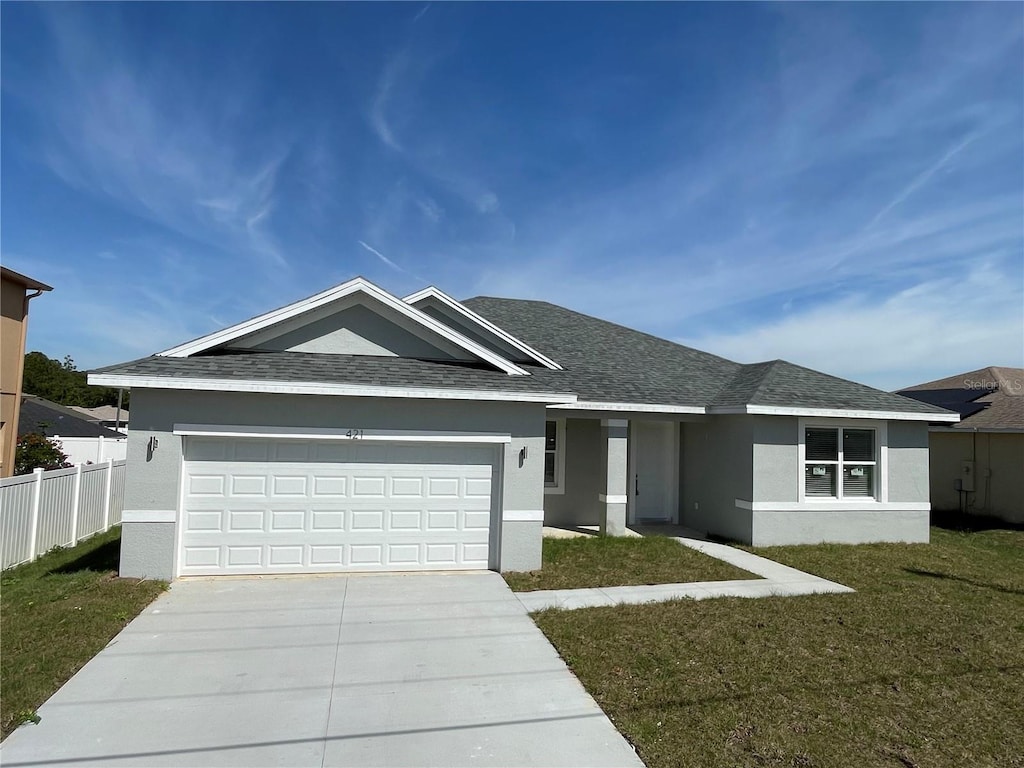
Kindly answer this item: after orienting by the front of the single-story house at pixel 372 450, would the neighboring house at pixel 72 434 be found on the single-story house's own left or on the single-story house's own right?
on the single-story house's own right

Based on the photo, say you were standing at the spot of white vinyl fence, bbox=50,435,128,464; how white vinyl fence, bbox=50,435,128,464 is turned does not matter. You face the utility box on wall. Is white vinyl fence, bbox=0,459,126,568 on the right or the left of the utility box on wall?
right

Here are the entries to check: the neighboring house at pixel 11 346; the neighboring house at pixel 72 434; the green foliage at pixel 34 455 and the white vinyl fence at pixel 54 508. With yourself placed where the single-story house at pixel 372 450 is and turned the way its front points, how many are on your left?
0

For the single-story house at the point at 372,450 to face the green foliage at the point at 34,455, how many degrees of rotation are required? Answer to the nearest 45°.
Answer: approximately 135° to its right

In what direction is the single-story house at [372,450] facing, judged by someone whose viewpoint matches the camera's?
facing the viewer

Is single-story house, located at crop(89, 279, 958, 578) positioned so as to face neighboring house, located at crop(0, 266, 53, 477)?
no

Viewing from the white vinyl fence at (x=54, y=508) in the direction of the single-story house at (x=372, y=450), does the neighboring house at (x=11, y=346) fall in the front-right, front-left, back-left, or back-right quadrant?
back-left

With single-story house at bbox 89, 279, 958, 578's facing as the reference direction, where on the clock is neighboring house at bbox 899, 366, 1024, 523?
The neighboring house is roughly at 8 o'clock from the single-story house.

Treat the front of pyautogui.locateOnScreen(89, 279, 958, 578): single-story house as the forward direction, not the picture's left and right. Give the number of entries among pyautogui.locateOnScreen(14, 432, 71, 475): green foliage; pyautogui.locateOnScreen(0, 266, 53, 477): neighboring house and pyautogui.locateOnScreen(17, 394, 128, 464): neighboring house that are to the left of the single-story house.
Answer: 0

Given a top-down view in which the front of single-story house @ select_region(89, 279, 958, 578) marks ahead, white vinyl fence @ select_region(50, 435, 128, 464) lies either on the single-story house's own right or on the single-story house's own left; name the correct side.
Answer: on the single-story house's own right

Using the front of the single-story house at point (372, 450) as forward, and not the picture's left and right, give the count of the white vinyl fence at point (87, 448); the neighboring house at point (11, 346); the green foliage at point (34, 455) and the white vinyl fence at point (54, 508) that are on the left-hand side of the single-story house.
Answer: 0

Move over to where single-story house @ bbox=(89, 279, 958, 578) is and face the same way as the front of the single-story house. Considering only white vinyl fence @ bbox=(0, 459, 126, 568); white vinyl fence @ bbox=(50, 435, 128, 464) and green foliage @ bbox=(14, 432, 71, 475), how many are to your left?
0

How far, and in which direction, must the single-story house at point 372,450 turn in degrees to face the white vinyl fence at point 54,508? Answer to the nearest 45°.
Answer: approximately 90° to its right

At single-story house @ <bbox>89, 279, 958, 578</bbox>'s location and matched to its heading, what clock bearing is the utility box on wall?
The utility box on wall is roughly at 8 o'clock from the single-story house.
